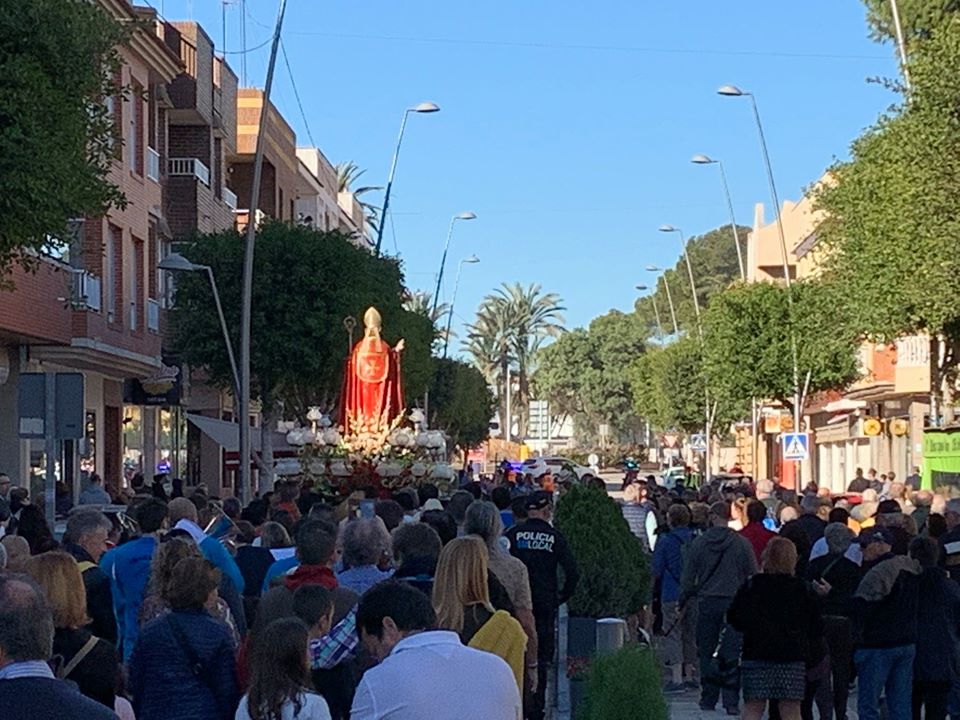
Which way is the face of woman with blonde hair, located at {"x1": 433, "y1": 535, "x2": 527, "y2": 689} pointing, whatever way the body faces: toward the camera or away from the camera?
away from the camera

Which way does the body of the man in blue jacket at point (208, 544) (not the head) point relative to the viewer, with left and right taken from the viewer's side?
facing away from the viewer

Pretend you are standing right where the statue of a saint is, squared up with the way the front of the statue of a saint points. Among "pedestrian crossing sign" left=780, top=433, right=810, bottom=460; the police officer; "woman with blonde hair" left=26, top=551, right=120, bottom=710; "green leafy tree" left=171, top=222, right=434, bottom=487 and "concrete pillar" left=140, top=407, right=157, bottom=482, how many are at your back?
2

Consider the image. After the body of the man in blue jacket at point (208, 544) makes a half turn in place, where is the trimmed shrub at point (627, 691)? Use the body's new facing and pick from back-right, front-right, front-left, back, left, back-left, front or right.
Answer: left

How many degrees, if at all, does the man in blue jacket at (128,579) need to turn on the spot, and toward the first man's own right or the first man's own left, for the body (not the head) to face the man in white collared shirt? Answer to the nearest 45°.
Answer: approximately 135° to the first man's own right

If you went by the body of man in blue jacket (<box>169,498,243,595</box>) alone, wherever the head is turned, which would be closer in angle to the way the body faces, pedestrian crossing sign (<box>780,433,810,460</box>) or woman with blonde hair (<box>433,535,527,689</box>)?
the pedestrian crossing sign
